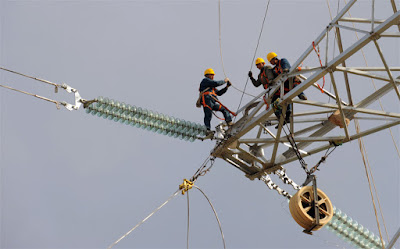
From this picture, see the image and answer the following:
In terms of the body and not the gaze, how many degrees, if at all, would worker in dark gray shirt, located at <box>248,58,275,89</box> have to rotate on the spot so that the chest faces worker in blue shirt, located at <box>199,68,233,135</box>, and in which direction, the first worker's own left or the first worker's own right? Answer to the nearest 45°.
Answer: approximately 45° to the first worker's own right

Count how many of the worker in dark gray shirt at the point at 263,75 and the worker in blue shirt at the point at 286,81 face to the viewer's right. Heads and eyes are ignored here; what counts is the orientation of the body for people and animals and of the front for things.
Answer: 0

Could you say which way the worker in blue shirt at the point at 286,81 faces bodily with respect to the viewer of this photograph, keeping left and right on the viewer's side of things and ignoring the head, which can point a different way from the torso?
facing the viewer and to the left of the viewer

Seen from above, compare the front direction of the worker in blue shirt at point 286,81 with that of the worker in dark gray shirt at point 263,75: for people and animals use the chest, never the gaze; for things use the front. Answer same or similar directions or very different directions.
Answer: same or similar directions
